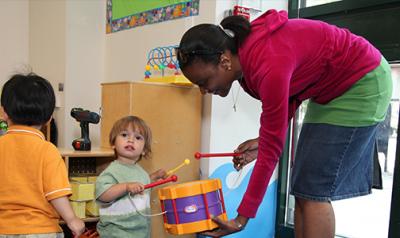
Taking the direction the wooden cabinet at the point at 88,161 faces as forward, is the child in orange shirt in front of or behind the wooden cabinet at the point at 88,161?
in front

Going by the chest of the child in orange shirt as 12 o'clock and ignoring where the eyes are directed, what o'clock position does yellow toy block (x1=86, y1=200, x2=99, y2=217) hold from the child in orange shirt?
The yellow toy block is roughly at 1 o'clock from the child in orange shirt.

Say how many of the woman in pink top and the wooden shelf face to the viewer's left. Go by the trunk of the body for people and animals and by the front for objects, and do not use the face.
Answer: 1

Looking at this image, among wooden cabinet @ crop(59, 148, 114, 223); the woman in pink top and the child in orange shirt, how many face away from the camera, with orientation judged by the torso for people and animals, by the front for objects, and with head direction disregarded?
1

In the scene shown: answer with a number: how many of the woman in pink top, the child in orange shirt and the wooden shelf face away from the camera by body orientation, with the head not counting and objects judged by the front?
1

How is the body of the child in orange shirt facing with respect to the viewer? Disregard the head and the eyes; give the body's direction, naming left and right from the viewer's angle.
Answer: facing away from the viewer

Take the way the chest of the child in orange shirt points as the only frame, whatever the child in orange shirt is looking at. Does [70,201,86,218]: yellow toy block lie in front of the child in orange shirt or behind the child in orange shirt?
in front

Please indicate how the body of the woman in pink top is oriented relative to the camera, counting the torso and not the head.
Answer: to the viewer's left

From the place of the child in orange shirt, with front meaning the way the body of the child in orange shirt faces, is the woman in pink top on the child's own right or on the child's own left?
on the child's own right

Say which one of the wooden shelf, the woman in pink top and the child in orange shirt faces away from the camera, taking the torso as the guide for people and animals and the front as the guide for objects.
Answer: the child in orange shirt

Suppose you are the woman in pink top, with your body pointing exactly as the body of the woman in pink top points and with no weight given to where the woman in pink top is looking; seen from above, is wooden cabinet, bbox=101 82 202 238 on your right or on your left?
on your right

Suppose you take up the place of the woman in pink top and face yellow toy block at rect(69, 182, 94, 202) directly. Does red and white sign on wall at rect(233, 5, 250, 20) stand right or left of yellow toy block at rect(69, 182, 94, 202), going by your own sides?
right

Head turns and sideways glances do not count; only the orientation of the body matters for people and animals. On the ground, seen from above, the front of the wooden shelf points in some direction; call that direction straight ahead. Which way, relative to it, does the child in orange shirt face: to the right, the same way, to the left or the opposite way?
the opposite way
